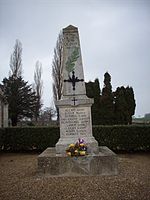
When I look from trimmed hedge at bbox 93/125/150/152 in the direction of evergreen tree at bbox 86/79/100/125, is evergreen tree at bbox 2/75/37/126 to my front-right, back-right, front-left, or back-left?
front-left

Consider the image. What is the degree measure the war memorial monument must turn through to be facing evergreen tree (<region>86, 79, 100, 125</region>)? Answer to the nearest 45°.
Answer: approximately 180°

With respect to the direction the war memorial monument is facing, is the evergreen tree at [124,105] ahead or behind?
behind

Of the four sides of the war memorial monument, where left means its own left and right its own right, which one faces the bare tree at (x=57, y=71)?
back

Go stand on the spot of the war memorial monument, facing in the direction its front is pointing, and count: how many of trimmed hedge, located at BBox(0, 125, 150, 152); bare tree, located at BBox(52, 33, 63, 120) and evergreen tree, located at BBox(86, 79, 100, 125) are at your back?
3

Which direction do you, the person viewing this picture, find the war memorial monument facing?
facing the viewer

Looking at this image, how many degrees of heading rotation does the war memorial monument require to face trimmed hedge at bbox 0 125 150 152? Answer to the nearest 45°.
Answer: approximately 180°
